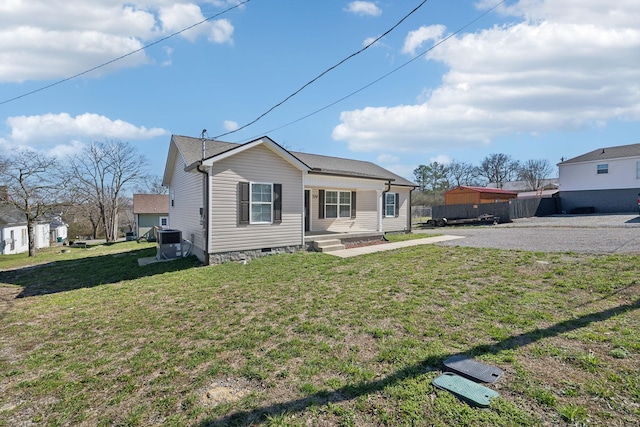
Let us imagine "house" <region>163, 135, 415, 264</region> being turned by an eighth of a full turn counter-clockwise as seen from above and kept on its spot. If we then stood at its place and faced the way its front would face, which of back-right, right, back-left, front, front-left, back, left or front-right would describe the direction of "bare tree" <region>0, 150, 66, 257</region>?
back-left

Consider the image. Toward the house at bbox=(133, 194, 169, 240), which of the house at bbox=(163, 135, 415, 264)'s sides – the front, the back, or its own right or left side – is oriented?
back

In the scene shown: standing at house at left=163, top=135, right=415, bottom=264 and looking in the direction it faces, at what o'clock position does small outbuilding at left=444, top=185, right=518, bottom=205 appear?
The small outbuilding is roughly at 9 o'clock from the house.

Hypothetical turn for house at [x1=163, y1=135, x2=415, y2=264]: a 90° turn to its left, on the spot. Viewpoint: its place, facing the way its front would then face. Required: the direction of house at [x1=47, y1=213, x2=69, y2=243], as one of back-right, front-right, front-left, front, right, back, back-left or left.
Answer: left

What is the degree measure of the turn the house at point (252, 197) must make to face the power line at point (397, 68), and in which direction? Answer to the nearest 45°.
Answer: approximately 45° to its left

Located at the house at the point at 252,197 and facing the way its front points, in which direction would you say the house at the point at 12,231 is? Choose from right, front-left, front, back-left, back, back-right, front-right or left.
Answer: back

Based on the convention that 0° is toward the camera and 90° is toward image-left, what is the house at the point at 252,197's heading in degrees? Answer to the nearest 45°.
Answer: approximately 315°
